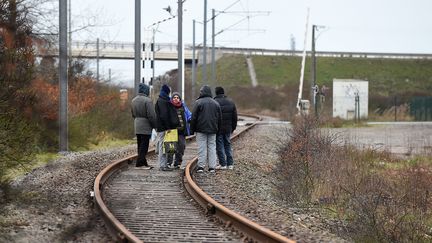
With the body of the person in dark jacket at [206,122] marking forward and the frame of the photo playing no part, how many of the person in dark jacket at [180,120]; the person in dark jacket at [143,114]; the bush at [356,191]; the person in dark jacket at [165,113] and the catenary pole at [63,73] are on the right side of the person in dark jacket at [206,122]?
1

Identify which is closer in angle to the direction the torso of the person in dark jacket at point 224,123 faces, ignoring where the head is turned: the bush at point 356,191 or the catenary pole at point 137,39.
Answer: the catenary pole

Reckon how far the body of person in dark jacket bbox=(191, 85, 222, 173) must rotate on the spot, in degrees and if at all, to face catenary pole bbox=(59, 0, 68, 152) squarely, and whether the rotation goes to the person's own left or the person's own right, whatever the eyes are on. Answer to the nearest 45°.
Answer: approximately 45° to the person's own left

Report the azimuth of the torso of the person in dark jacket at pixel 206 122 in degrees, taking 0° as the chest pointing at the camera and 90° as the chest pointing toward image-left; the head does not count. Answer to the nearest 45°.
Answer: approximately 180°

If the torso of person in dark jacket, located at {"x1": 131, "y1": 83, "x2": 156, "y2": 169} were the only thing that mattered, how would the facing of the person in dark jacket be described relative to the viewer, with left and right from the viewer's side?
facing away from the viewer and to the right of the viewer

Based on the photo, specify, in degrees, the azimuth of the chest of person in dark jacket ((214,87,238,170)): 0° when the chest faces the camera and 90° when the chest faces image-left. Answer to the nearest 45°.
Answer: approximately 135°

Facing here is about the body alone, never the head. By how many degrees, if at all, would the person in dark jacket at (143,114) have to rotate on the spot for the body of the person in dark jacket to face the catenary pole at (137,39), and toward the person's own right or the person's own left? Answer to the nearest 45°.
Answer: approximately 45° to the person's own left

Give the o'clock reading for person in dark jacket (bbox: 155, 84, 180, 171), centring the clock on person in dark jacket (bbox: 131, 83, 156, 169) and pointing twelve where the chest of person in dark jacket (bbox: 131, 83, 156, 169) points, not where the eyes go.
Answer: person in dark jacket (bbox: 155, 84, 180, 171) is roughly at 3 o'clock from person in dark jacket (bbox: 131, 83, 156, 169).

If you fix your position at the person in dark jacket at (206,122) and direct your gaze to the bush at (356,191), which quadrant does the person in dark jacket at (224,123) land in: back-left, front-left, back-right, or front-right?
front-left

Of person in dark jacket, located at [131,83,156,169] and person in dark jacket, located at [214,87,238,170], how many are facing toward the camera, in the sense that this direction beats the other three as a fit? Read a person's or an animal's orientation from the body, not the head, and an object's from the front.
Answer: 0

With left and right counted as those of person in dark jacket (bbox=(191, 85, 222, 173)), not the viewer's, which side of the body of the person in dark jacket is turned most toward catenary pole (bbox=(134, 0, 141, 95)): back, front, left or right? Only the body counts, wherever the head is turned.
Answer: front

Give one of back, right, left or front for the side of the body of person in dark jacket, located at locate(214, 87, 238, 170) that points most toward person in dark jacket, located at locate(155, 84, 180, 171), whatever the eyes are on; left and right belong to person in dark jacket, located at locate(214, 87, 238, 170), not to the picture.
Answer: left

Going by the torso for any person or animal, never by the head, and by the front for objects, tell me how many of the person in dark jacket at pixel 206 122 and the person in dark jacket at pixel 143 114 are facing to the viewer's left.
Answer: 0
